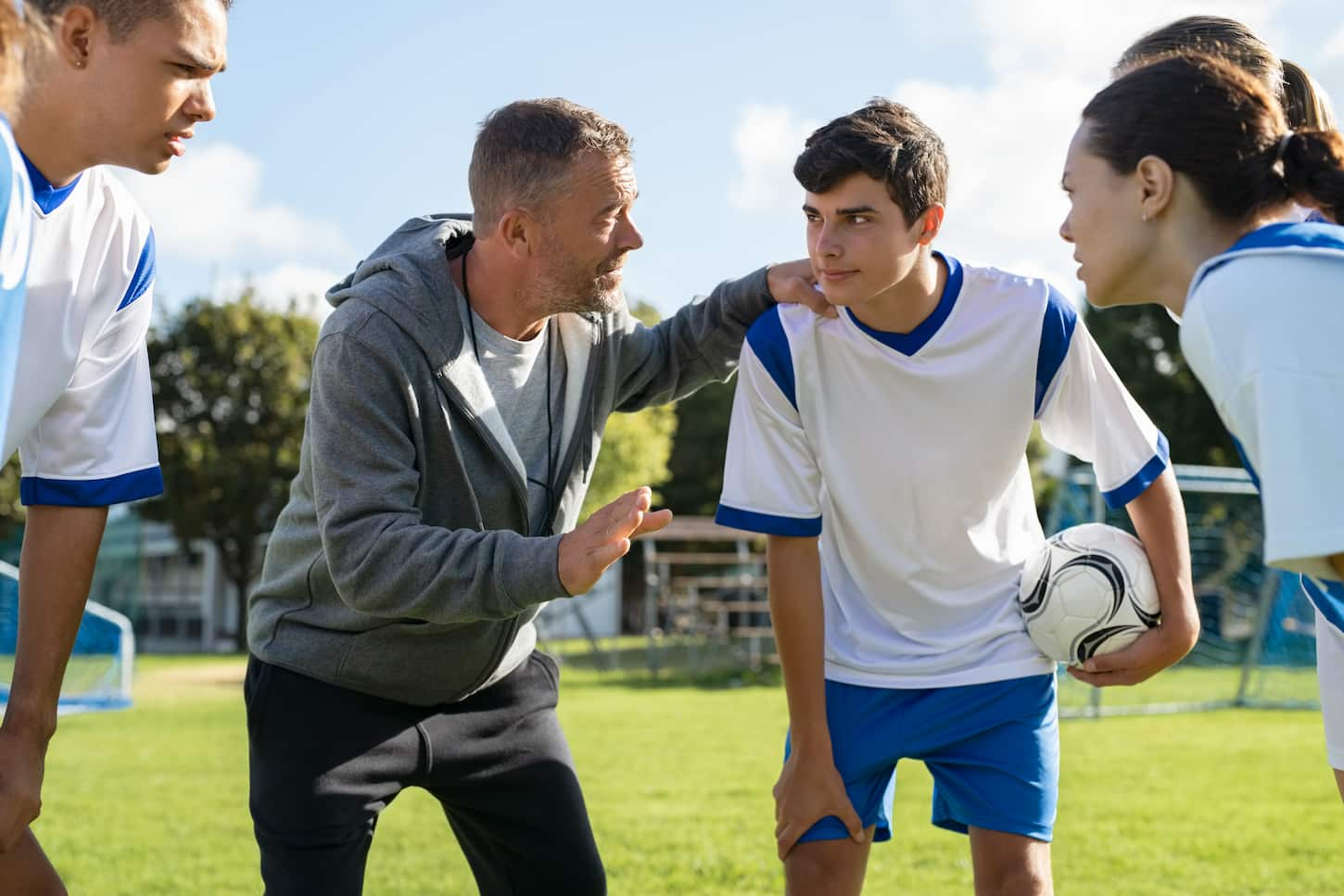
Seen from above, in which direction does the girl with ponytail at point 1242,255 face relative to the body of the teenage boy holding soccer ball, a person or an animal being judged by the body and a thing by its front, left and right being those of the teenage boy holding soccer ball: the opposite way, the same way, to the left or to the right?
to the right

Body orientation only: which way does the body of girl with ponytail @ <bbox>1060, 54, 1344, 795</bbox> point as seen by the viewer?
to the viewer's left

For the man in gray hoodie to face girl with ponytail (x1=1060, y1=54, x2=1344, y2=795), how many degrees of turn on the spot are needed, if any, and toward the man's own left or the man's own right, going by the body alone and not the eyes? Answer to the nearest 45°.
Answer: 0° — they already face them

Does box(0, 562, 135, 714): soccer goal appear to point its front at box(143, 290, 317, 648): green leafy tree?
no

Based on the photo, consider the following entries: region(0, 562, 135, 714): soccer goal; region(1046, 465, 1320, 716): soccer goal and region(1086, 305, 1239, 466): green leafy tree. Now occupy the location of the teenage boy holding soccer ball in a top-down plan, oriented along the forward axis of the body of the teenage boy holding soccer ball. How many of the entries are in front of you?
0

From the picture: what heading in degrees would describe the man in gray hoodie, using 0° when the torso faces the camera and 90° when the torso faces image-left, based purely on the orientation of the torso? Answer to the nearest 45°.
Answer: approximately 315°

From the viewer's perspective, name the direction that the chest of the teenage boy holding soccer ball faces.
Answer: toward the camera

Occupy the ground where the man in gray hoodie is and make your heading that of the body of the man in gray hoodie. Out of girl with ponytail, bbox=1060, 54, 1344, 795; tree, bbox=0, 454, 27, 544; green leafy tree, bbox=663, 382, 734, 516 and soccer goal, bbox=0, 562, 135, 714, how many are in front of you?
1

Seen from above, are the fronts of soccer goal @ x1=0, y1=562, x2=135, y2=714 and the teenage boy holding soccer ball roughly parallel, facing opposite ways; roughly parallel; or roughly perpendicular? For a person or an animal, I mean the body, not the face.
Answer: roughly perpendicular

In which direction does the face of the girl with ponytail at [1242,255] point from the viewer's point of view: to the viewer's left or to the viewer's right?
to the viewer's left

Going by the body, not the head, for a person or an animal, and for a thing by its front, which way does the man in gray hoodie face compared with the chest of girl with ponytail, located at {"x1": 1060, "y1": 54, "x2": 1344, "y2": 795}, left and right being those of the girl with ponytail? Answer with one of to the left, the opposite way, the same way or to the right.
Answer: the opposite way

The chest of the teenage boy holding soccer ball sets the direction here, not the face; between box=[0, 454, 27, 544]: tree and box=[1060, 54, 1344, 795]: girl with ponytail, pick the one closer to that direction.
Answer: the girl with ponytail

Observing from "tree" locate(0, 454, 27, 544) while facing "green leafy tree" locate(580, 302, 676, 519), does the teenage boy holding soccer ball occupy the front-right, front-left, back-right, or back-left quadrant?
front-right

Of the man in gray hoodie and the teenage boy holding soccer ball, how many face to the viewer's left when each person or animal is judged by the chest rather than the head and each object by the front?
0

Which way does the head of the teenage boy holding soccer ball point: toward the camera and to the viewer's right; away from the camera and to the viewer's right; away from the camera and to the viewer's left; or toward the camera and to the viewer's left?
toward the camera and to the viewer's left

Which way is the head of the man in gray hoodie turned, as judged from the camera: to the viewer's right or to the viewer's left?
to the viewer's right

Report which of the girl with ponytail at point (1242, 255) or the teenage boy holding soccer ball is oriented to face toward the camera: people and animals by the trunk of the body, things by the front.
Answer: the teenage boy holding soccer ball

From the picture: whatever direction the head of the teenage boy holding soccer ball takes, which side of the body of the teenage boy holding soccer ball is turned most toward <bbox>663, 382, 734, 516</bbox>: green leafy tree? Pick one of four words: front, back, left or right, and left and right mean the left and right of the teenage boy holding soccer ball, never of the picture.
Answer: back
